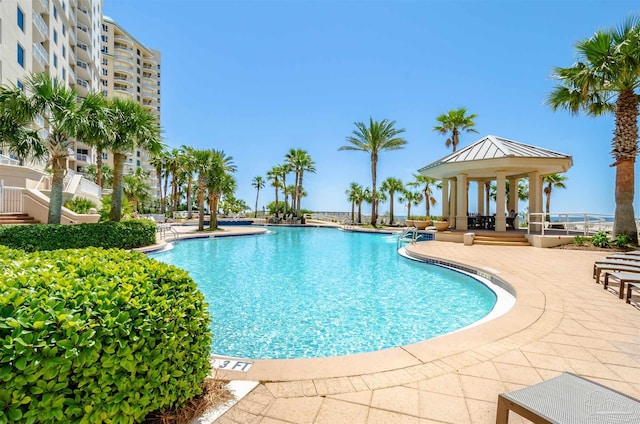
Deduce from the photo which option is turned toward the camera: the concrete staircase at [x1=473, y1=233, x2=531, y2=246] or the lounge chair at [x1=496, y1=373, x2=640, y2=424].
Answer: the concrete staircase

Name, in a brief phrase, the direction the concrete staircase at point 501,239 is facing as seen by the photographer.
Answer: facing the viewer

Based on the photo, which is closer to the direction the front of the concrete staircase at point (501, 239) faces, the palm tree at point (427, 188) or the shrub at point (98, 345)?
the shrub

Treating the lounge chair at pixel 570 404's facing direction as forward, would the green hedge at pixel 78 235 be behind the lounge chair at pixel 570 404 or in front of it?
in front

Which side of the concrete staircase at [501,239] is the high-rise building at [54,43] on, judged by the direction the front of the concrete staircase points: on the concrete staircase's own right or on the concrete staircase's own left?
on the concrete staircase's own right

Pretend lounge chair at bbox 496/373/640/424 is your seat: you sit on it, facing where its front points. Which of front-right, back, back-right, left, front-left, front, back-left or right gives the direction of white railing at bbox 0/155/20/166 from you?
front-left

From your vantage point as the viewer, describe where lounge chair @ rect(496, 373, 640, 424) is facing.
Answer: facing away from the viewer and to the left of the viewer

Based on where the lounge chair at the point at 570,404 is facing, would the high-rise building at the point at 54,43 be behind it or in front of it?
in front

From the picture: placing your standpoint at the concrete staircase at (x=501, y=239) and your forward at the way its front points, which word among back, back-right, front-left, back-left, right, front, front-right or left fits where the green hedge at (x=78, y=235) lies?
front-right

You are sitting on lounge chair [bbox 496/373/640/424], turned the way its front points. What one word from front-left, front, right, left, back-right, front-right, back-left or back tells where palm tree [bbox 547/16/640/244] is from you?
front-right

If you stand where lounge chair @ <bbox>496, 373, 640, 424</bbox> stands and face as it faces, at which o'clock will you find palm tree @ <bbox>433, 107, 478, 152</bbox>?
The palm tree is roughly at 1 o'clock from the lounge chair.

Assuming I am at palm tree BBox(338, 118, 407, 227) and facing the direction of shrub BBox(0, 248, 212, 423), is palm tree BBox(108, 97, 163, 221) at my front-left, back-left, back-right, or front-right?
front-right

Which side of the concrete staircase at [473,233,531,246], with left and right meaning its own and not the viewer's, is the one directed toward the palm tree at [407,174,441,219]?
back

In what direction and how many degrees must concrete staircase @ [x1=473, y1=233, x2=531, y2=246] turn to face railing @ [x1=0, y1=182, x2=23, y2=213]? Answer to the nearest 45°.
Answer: approximately 45° to its right

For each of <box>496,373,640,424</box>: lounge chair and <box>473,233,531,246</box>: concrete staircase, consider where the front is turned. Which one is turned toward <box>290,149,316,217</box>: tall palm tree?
the lounge chair

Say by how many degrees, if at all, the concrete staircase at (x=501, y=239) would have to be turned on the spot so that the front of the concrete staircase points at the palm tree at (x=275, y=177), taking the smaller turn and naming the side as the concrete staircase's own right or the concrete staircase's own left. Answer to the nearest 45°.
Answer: approximately 135° to the concrete staircase's own right

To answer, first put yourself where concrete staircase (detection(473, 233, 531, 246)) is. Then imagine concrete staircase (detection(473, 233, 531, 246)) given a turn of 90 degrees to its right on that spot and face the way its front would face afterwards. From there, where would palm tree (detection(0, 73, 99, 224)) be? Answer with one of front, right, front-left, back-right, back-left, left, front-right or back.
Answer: front-left

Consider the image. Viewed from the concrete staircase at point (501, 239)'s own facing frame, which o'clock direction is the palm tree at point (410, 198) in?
The palm tree is roughly at 5 o'clock from the concrete staircase.

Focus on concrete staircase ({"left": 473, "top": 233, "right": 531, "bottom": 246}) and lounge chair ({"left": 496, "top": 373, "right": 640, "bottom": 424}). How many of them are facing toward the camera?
1

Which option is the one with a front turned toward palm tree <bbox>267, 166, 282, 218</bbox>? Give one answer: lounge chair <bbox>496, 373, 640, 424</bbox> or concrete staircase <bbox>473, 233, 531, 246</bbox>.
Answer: the lounge chair
